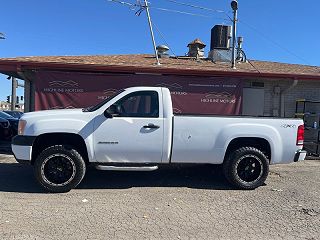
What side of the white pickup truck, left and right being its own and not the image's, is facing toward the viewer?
left
